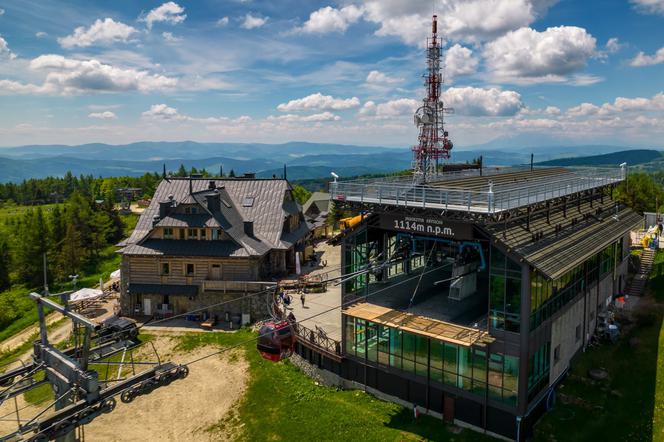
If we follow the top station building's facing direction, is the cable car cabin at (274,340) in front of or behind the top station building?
in front

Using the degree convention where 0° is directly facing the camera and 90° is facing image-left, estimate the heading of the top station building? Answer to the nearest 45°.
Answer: approximately 45°
